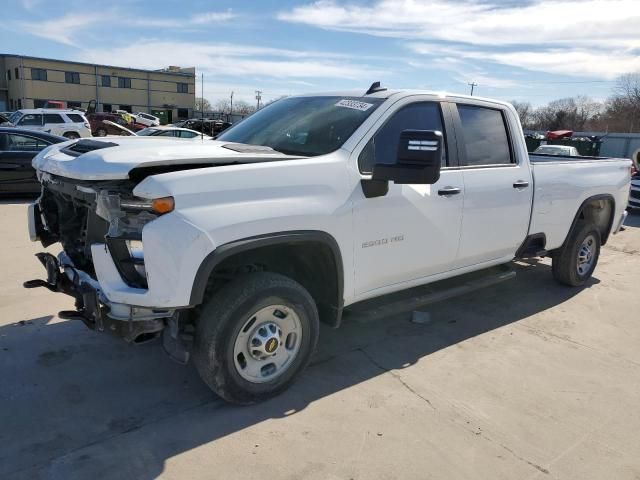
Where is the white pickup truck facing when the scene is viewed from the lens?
facing the viewer and to the left of the viewer

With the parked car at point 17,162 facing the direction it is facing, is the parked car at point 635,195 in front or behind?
behind

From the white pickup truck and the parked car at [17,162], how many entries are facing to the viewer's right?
0

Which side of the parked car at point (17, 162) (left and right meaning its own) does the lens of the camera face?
left

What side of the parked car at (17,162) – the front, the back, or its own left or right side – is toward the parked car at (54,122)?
right

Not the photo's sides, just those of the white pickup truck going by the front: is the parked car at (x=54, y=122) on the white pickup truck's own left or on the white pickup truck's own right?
on the white pickup truck's own right

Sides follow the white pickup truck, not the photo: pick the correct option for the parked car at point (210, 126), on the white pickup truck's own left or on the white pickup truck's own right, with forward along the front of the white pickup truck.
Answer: on the white pickup truck's own right

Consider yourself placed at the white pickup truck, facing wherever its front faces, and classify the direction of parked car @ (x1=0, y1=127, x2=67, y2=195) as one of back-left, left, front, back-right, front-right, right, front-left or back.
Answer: right

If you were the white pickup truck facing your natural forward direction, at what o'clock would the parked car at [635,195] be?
The parked car is roughly at 6 o'clock from the white pickup truck.

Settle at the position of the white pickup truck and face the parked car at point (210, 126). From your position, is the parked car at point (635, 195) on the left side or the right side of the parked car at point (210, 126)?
right
